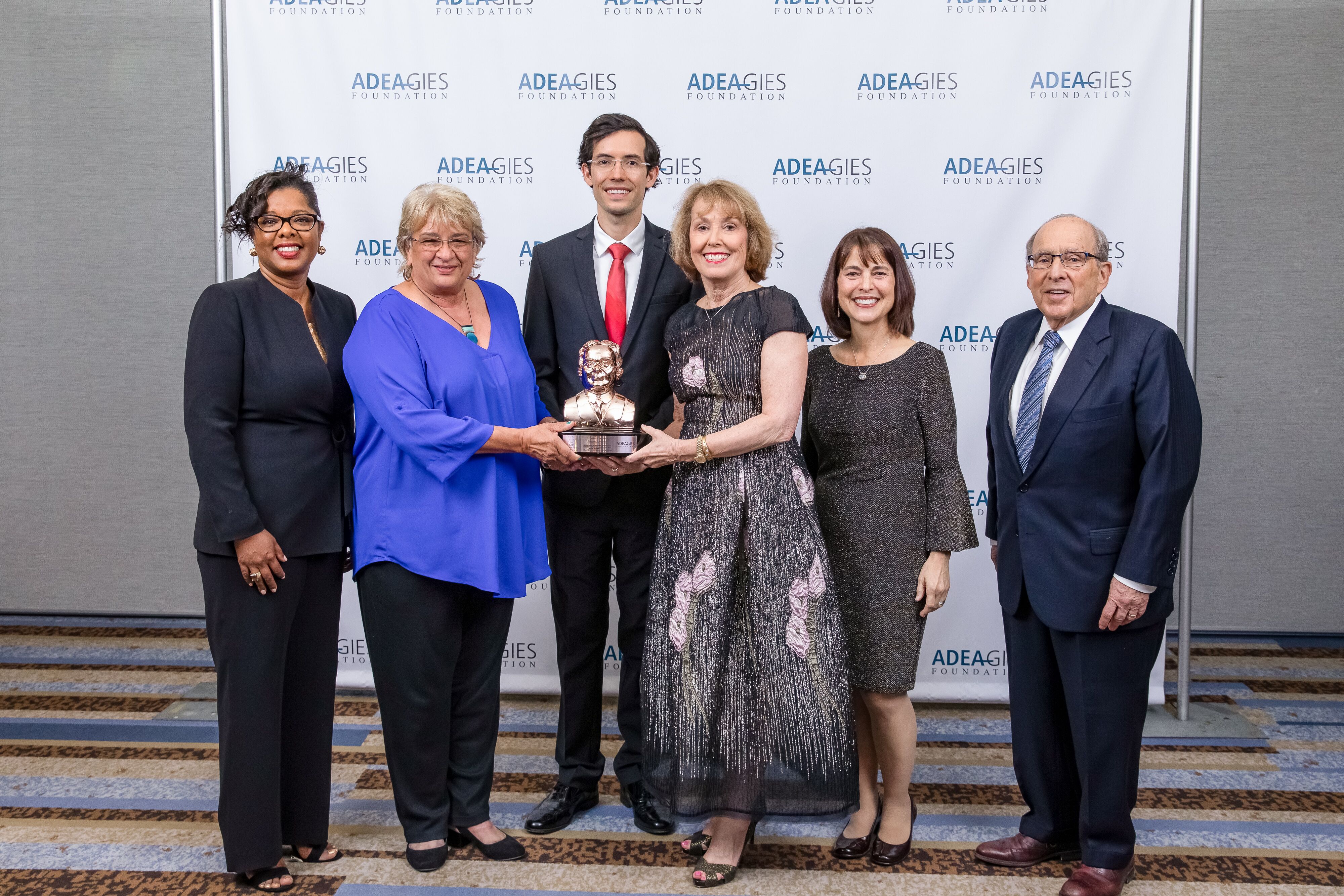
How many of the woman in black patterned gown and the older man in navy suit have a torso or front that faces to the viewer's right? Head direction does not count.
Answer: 0

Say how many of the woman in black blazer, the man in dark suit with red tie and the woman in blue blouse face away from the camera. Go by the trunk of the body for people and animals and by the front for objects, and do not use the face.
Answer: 0

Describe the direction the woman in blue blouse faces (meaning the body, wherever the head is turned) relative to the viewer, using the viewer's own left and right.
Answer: facing the viewer and to the right of the viewer

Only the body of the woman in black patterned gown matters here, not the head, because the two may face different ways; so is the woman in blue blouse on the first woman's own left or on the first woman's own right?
on the first woman's own right

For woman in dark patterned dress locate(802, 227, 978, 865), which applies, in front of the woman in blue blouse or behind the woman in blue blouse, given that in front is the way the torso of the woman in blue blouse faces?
in front

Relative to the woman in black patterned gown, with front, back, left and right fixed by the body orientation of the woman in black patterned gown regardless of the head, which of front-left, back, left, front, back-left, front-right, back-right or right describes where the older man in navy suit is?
back-left

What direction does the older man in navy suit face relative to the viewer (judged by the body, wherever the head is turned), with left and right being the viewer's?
facing the viewer and to the left of the viewer

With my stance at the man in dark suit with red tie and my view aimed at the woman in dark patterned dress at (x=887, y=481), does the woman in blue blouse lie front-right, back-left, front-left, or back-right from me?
back-right

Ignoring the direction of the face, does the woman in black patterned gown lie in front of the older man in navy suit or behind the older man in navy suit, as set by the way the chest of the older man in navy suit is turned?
in front

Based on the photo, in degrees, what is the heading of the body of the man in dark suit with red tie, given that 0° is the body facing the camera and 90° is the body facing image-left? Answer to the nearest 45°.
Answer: approximately 0°
